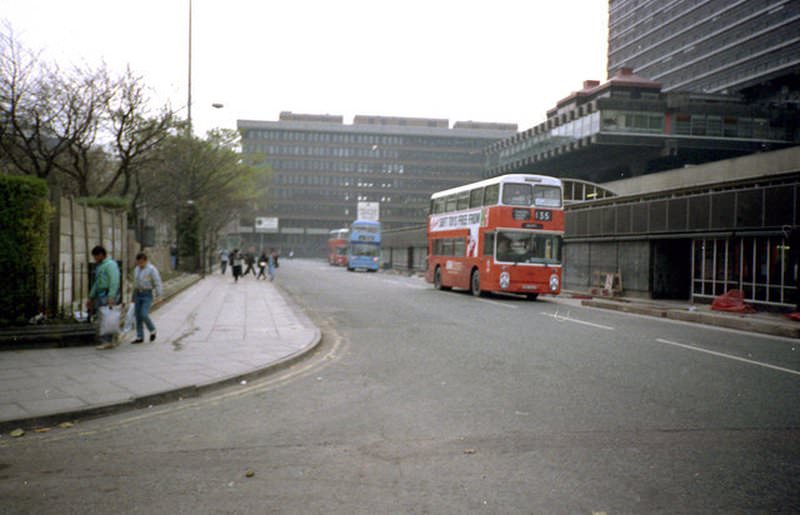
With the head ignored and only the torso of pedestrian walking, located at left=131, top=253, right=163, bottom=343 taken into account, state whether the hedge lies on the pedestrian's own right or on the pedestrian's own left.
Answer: on the pedestrian's own right

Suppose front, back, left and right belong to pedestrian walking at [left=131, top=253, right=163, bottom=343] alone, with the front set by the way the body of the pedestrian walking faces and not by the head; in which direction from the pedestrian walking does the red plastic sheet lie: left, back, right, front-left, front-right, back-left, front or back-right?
back-left

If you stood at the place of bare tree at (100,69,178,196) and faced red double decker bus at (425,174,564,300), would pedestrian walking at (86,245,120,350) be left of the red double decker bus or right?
right

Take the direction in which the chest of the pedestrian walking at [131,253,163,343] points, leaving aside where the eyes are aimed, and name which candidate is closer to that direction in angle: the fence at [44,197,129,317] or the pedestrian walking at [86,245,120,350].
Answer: the pedestrian walking

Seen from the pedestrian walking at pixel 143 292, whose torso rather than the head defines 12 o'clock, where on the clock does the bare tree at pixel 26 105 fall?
The bare tree is roughly at 4 o'clock from the pedestrian walking.

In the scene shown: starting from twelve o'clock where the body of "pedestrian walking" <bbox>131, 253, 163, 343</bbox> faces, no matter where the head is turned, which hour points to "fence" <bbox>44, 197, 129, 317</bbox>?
The fence is roughly at 4 o'clock from the pedestrian walking.

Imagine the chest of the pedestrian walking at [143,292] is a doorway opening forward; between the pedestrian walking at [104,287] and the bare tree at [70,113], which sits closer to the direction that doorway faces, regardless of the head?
the pedestrian walking

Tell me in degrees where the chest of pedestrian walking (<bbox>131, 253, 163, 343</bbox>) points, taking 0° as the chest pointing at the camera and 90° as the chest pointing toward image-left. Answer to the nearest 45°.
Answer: approximately 45°

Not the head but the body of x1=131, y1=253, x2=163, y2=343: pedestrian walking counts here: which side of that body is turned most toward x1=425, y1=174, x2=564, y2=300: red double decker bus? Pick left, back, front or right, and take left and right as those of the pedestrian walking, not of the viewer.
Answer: back
